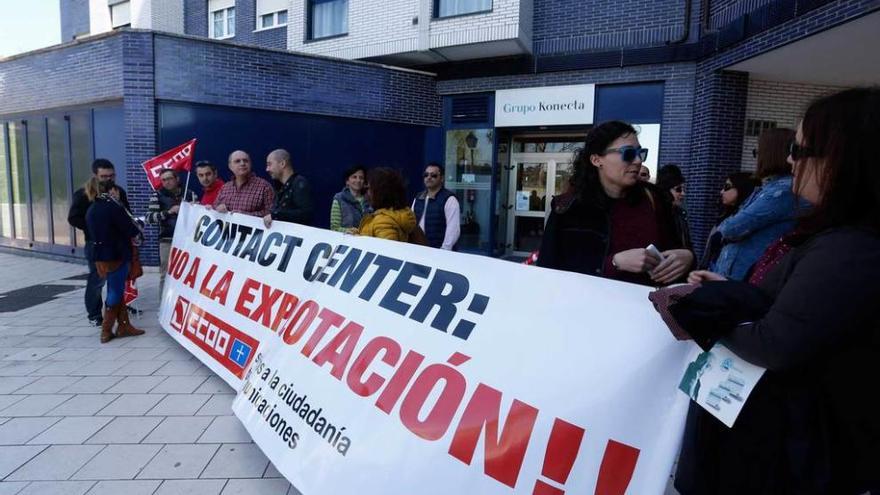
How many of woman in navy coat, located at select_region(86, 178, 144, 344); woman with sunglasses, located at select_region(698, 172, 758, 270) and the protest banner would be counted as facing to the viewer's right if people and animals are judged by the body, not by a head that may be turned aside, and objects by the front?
1

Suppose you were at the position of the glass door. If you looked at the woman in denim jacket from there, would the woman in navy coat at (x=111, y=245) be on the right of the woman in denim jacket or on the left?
right

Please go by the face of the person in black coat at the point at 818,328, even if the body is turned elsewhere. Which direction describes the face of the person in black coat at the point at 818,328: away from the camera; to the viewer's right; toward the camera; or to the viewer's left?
to the viewer's left

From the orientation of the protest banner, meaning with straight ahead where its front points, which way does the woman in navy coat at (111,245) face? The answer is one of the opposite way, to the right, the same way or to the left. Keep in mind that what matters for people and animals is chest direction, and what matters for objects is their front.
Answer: the opposite way

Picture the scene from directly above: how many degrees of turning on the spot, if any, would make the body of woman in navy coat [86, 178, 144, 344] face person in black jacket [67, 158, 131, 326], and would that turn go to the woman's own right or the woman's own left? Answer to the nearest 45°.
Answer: approximately 90° to the woman's own left

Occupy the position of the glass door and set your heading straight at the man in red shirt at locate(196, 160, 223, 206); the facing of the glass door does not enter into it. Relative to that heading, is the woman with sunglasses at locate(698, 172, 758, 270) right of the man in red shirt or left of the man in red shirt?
left

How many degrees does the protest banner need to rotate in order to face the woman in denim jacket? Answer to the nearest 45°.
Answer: approximately 180°

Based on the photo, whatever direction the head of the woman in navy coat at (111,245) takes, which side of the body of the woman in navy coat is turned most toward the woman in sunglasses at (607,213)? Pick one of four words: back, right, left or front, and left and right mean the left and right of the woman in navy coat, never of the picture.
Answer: right
